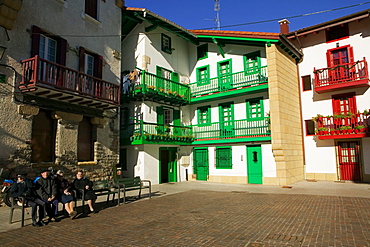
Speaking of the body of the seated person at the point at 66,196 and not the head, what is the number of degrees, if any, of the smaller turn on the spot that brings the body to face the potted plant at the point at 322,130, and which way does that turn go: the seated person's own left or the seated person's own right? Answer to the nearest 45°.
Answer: approximately 45° to the seated person's own left

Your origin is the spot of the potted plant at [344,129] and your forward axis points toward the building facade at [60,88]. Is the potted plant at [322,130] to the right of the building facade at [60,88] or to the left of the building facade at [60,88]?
right

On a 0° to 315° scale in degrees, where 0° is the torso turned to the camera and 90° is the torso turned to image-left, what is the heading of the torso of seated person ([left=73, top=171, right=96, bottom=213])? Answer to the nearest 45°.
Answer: approximately 315°
